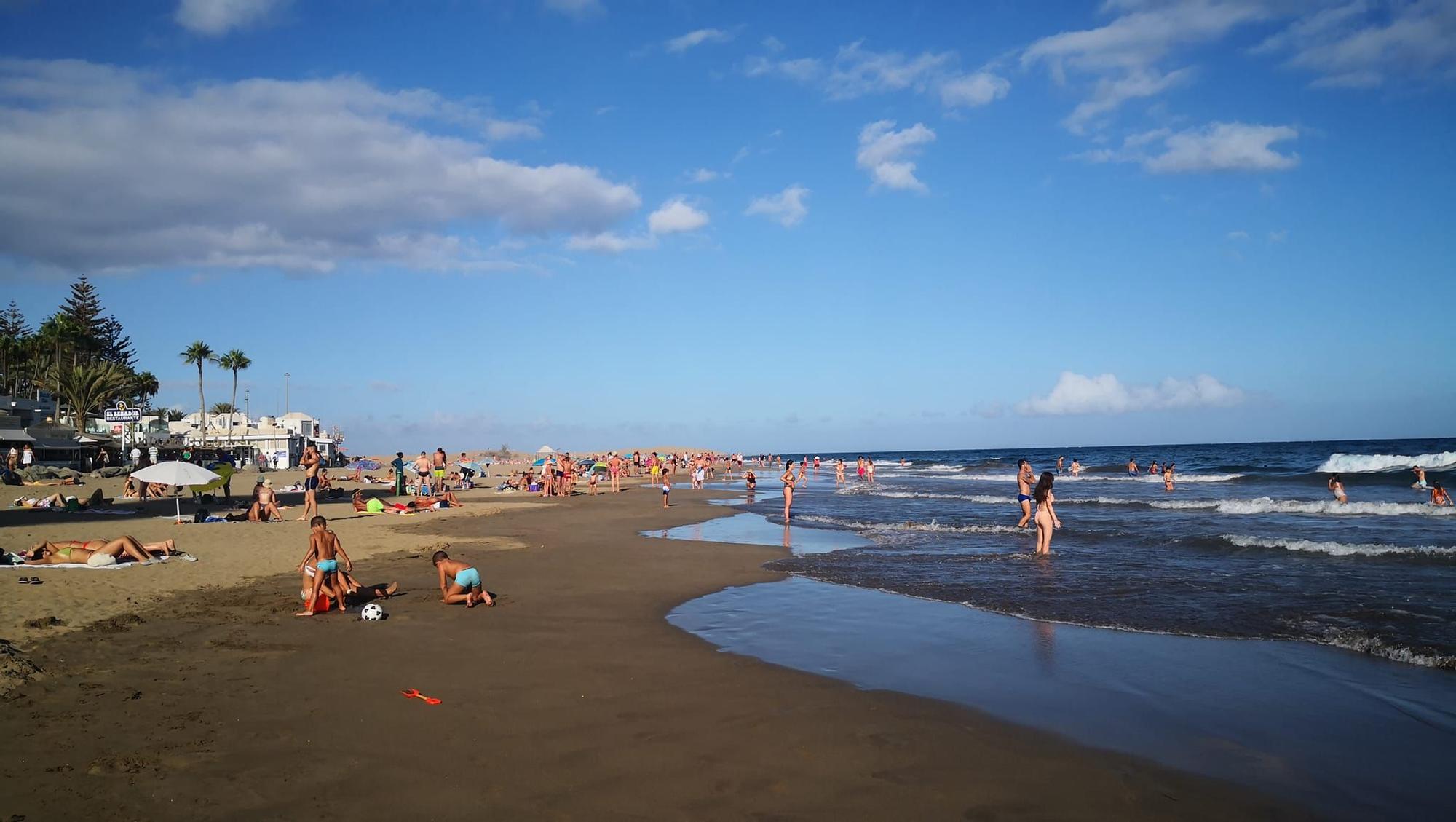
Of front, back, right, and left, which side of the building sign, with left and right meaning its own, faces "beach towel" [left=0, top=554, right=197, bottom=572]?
front

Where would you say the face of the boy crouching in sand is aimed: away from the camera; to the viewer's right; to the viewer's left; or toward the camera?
to the viewer's left

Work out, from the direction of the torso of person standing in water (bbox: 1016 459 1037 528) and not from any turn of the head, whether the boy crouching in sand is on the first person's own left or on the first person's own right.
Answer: on the first person's own right

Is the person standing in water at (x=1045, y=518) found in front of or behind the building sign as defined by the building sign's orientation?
in front

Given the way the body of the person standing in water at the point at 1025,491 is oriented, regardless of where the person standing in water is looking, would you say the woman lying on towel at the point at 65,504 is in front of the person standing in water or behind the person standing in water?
behind

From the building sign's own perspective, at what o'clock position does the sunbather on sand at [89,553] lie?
The sunbather on sand is roughly at 12 o'clock from the building sign.

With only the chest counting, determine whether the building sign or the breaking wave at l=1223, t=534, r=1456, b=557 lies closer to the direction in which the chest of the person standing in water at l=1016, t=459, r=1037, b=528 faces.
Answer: the breaking wave

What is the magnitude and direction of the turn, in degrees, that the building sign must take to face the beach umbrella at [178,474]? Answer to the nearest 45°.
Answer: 0° — it already faces it

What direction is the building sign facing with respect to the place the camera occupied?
facing the viewer

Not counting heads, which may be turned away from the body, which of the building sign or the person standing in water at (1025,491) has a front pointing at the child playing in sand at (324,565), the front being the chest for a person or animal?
the building sign

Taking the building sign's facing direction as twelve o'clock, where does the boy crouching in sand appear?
The boy crouching in sand is roughly at 12 o'clock from the building sign.

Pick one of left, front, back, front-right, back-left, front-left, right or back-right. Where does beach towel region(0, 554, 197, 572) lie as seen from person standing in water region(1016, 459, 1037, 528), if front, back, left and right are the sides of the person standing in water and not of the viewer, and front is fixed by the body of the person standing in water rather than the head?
back-right

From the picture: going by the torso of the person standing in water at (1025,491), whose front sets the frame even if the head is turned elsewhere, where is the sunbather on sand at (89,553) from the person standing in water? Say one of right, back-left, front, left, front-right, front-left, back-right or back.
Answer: back-right

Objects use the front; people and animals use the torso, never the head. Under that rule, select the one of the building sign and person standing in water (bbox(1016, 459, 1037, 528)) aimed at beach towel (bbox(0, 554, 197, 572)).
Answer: the building sign
